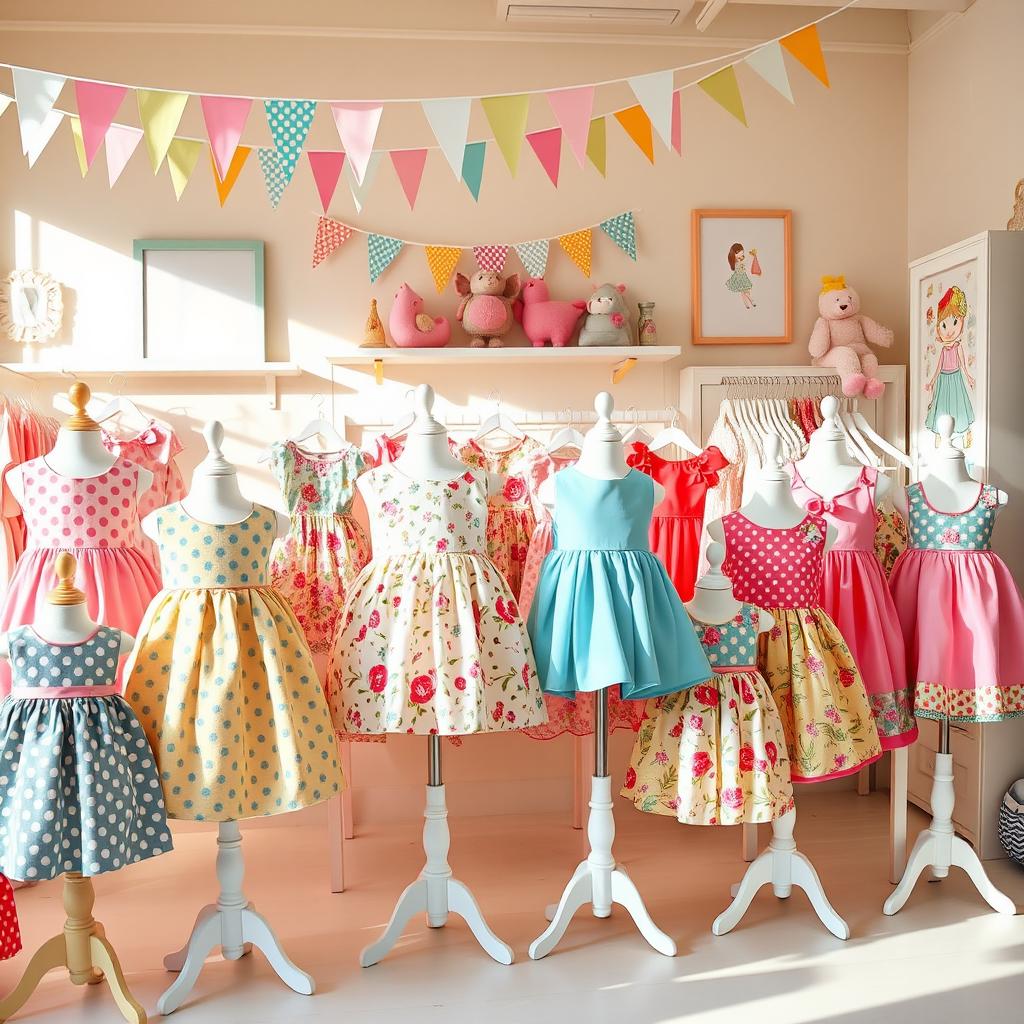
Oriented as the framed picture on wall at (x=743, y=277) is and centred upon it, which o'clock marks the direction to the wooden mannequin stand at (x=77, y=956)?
The wooden mannequin stand is roughly at 1 o'clock from the framed picture on wall.

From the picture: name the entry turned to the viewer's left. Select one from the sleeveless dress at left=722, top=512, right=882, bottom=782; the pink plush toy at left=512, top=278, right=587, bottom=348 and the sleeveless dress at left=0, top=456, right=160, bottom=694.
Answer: the pink plush toy

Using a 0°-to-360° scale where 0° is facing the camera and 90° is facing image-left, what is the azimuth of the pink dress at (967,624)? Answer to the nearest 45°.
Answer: approximately 0°

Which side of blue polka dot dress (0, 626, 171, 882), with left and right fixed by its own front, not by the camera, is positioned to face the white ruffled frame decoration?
back

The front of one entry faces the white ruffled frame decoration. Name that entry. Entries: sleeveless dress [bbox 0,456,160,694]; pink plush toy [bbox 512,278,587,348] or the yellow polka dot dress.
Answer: the pink plush toy

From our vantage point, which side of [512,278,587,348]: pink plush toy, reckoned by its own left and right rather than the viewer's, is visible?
left
